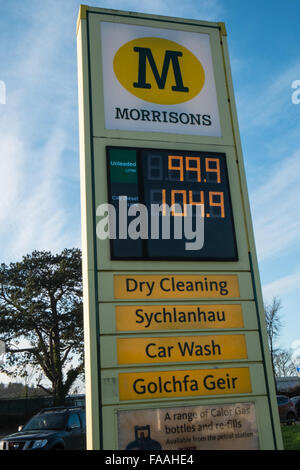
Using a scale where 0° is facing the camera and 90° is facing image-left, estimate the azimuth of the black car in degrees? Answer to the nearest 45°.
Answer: approximately 45°
